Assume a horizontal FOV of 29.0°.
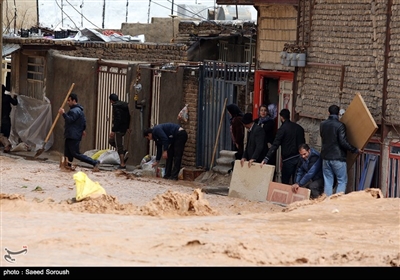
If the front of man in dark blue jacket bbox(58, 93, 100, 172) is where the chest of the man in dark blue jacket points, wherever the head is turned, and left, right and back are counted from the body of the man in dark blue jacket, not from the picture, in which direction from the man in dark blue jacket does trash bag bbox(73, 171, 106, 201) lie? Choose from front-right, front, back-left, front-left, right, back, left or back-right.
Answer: left

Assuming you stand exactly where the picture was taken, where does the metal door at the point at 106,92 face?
facing the viewer

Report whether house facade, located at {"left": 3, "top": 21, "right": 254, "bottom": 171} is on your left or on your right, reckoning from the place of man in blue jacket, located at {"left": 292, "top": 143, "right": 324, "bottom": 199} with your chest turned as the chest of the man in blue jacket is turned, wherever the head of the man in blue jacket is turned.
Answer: on your right

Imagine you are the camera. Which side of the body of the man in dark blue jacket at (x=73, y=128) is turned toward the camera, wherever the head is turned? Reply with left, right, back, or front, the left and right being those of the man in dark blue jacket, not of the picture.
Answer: left

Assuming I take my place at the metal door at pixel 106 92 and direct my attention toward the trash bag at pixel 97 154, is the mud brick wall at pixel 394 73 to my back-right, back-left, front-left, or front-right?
front-left

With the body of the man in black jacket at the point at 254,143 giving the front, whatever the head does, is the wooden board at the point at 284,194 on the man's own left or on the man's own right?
on the man's own left
